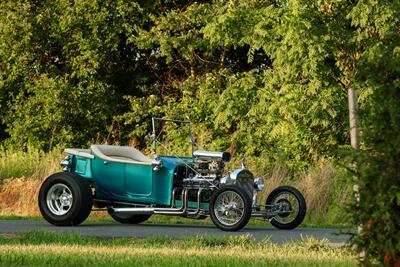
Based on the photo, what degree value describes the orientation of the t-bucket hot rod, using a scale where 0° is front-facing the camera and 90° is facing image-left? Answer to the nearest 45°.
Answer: approximately 315°
